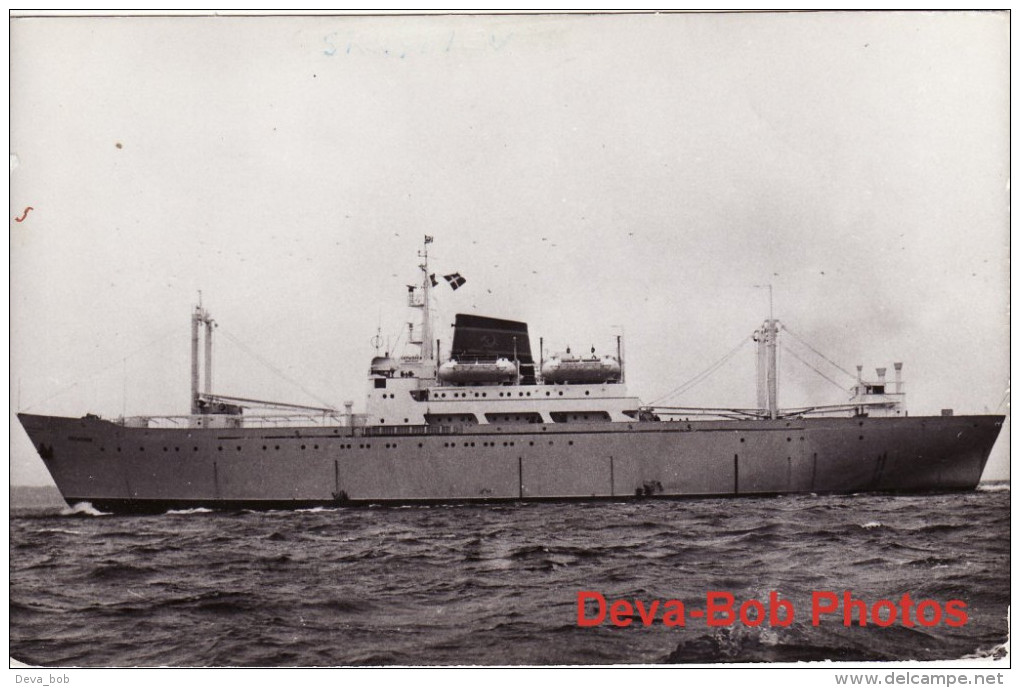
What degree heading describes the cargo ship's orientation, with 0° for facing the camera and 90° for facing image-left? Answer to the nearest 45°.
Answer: approximately 90°
